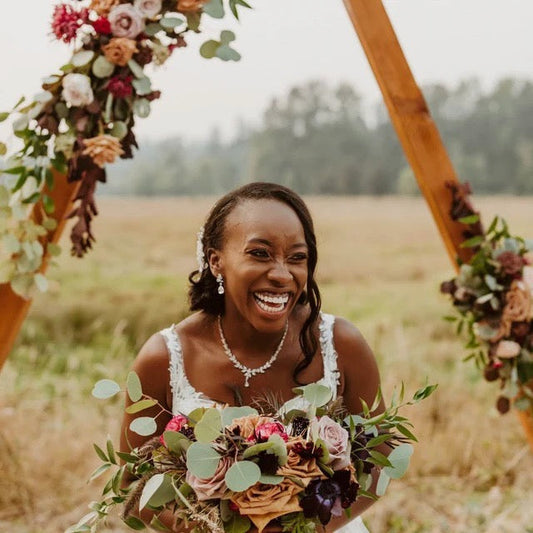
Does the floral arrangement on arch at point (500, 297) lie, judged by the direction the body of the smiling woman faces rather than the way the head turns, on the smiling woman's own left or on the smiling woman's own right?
on the smiling woman's own left

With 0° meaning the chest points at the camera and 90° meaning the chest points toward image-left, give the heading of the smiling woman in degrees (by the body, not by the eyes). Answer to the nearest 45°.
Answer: approximately 0°
